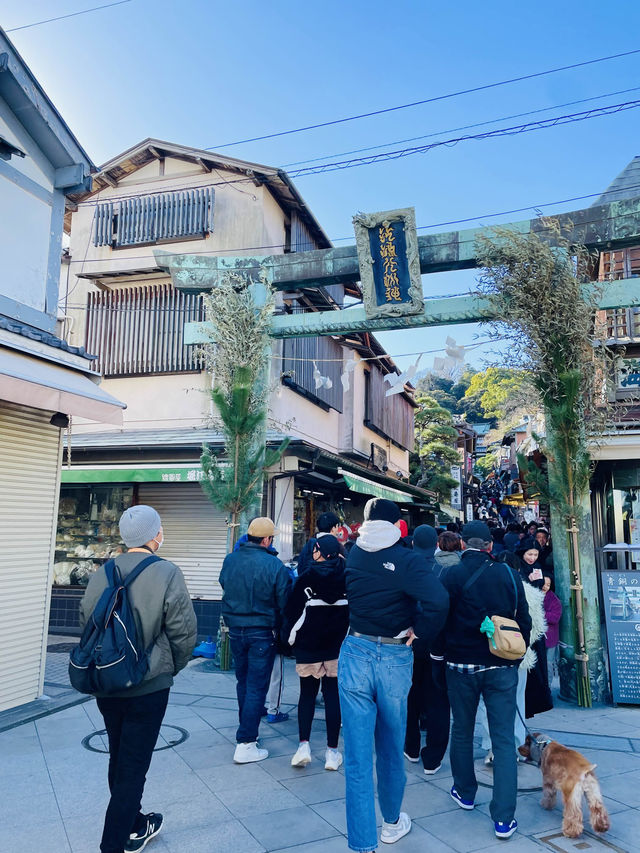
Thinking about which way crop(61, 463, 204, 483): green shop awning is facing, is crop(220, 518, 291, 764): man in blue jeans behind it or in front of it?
in front

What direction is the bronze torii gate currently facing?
toward the camera

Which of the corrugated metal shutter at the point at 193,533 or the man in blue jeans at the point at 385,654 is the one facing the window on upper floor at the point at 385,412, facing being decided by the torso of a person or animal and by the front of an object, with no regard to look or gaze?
the man in blue jeans

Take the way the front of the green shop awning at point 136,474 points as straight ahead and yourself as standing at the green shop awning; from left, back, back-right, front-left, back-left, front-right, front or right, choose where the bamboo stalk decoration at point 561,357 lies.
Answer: front-left

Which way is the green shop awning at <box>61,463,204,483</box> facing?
toward the camera

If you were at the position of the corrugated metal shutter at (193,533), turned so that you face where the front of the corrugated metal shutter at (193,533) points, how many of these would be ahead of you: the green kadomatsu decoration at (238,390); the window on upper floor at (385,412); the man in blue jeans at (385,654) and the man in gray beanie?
3

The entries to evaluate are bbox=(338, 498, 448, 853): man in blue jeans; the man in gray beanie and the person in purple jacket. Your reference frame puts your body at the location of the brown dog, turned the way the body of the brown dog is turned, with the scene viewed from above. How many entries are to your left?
2

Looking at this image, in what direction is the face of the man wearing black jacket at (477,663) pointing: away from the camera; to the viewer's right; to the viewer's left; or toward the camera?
away from the camera

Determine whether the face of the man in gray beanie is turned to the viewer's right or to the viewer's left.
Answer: to the viewer's right

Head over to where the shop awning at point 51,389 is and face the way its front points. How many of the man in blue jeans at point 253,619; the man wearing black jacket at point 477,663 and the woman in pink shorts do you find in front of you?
3

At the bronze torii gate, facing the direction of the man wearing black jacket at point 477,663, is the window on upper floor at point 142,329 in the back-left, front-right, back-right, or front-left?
back-right

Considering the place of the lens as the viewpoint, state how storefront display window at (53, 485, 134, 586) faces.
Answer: facing the viewer

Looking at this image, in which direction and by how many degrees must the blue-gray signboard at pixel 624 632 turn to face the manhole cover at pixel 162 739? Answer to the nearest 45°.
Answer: approximately 45° to its right

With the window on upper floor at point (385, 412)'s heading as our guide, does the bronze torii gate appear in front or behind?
in front

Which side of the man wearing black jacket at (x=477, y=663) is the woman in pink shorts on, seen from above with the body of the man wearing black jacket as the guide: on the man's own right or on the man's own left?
on the man's own left

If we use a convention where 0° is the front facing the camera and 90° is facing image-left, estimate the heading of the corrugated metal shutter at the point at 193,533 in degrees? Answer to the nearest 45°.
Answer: approximately 0°
